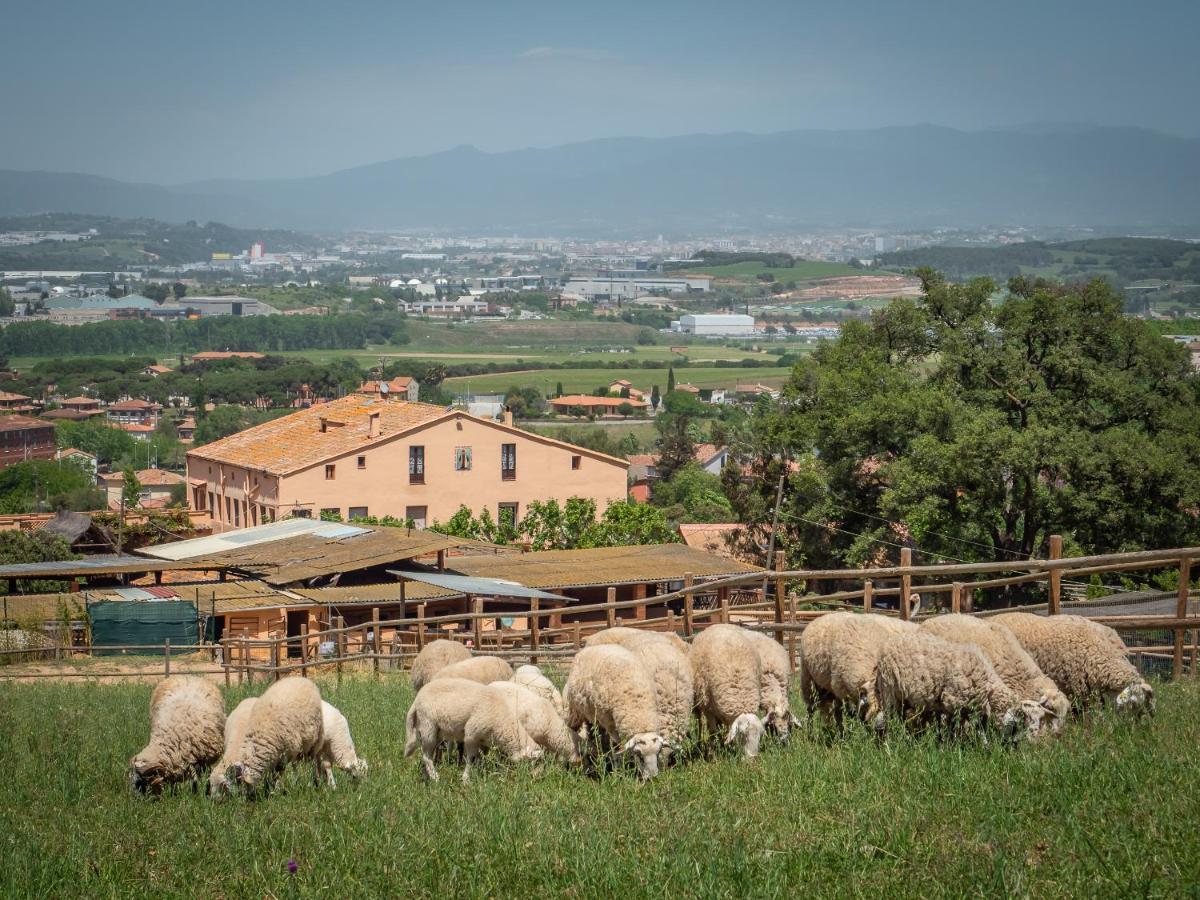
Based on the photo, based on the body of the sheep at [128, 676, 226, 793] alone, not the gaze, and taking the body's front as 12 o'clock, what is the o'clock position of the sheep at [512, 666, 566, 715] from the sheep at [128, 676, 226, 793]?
the sheep at [512, 666, 566, 715] is roughly at 7 o'clock from the sheep at [128, 676, 226, 793].

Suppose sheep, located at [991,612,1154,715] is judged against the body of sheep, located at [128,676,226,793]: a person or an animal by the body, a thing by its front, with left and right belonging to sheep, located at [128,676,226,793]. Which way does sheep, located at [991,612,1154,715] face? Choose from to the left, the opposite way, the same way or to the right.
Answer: to the left

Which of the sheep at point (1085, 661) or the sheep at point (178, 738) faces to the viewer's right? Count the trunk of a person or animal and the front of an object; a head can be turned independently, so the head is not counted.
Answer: the sheep at point (1085, 661)

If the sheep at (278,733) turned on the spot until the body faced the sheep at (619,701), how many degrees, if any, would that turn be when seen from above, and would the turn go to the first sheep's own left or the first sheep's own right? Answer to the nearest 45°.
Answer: approximately 135° to the first sheep's own left

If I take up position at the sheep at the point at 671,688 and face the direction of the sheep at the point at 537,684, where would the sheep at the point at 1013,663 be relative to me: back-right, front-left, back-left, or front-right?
back-right

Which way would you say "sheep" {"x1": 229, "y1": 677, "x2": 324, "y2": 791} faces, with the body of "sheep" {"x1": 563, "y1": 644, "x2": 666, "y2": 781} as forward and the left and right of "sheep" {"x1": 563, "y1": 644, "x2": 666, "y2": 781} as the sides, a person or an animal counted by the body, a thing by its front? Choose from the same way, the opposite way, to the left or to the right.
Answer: to the right

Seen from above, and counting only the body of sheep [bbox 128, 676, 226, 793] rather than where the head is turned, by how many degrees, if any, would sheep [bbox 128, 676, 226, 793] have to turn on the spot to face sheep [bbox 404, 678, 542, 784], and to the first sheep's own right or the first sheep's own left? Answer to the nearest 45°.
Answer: approximately 135° to the first sheep's own left

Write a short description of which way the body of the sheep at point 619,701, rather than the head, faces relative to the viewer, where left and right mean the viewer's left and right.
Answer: facing the viewer and to the right of the viewer

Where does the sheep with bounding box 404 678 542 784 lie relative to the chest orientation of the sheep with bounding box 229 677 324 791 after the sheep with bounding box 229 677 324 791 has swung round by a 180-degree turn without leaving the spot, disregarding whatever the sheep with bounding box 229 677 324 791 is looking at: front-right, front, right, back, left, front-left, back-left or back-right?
front-right

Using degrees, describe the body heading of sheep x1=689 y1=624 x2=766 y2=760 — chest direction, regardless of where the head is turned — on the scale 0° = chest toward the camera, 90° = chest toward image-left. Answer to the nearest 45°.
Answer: approximately 315°

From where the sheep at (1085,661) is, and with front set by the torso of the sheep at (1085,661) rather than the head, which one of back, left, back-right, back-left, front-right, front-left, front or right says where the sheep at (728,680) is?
back

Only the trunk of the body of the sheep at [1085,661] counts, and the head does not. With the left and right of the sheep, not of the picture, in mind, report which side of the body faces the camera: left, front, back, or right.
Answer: right

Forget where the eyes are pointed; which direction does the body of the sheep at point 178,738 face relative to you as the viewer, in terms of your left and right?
facing the viewer and to the left of the viewer

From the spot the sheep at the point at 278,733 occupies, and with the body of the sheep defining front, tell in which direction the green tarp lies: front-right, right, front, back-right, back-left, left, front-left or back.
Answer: back-right

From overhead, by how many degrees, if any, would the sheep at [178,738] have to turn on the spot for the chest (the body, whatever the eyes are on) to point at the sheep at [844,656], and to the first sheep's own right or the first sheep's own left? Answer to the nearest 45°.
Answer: approximately 135° to the first sheep's own left
